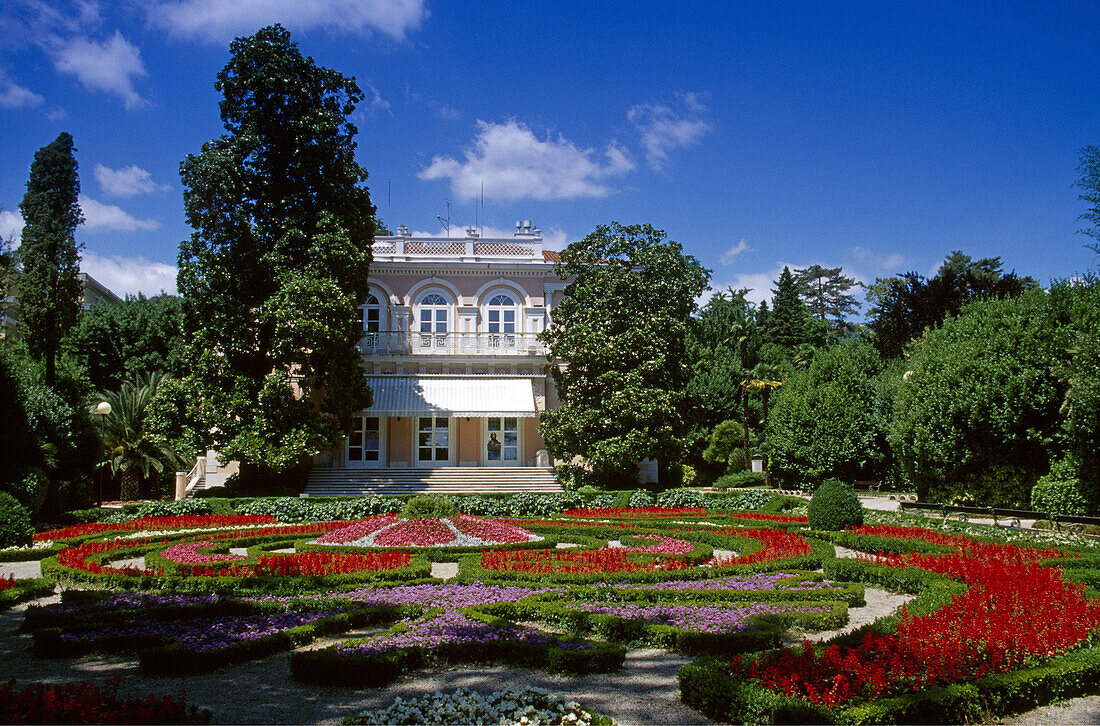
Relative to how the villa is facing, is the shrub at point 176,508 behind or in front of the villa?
in front

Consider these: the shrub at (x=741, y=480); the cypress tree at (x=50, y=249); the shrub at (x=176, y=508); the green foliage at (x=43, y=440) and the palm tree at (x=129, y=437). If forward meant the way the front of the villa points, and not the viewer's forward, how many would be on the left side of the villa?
1

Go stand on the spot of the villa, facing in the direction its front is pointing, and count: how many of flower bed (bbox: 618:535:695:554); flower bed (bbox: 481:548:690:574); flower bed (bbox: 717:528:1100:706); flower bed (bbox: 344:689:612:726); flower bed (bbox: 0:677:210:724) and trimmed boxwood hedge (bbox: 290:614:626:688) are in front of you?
6

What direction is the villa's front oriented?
toward the camera

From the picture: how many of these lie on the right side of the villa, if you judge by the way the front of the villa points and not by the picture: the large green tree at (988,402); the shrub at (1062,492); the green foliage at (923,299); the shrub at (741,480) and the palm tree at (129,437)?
1

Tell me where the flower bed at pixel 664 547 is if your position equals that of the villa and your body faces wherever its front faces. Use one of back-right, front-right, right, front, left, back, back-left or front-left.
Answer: front

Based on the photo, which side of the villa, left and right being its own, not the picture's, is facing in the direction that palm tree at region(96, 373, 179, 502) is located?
right

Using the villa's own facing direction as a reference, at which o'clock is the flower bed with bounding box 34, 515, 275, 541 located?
The flower bed is roughly at 1 o'clock from the villa.

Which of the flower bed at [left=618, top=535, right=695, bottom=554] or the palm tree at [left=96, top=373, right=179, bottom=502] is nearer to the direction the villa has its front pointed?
the flower bed

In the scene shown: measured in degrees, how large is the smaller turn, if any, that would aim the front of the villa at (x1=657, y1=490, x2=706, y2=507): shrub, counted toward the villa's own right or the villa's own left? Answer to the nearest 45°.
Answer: approximately 45° to the villa's own left

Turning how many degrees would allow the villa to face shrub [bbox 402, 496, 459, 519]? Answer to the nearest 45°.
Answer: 0° — it already faces it

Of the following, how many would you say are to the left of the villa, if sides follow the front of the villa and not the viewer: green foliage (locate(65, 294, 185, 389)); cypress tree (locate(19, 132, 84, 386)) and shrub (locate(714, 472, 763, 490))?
1

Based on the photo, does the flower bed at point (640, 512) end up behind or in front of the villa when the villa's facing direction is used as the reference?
in front

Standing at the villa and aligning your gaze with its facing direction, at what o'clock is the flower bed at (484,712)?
The flower bed is roughly at 12 o'clock from the villa.
